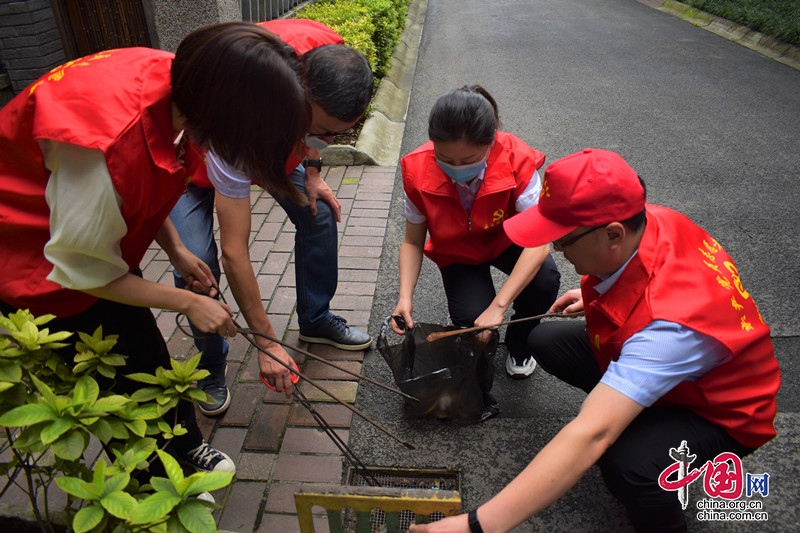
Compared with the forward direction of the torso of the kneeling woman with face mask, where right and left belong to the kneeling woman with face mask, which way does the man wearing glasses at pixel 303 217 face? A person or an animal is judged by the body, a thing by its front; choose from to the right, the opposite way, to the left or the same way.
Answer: to the left

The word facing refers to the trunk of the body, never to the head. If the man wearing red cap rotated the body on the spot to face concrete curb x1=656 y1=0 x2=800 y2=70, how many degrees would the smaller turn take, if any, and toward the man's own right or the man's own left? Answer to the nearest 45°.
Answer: approximately 90° to the man's own right

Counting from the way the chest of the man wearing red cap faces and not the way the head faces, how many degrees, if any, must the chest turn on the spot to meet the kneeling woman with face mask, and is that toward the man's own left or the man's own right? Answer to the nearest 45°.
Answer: approximately 45° to the man's own right

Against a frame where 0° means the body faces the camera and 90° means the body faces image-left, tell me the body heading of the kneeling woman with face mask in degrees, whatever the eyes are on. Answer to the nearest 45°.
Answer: approximately 0°

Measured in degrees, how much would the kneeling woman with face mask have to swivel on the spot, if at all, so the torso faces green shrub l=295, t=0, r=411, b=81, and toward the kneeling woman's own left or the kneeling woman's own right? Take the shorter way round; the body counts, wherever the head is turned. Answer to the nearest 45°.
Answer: approximately 180°

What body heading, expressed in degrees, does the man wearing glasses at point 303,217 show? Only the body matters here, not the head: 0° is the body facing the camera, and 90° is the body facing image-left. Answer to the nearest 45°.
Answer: approximately 315°

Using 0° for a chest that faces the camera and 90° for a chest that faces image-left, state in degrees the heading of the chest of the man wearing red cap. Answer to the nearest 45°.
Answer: approximately 90°

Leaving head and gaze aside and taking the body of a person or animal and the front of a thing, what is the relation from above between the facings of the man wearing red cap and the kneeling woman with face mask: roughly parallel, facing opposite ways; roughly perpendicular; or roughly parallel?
roughly perpendicular

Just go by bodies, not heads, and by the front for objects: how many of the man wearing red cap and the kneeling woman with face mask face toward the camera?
1
